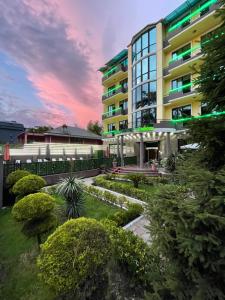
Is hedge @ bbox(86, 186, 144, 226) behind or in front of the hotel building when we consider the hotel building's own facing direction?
in front

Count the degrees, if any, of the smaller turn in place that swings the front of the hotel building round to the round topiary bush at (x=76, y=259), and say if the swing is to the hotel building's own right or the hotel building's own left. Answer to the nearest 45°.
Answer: approximately 45° to the hotel building's own left

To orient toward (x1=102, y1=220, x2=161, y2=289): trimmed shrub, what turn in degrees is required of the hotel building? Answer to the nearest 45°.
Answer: approximately 45° to its left

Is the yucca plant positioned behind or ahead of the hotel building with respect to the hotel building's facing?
ahead

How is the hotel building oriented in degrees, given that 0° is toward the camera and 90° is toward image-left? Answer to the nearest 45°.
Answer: approximately 45°

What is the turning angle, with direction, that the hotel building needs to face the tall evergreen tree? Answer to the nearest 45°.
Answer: approximately 45° to its left
